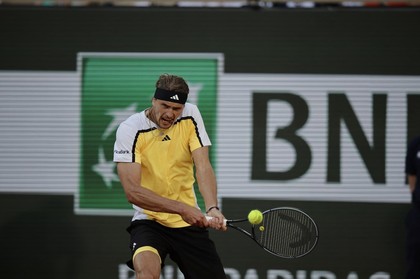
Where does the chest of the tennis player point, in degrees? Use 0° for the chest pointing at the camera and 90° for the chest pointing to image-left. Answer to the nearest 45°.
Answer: approximately 0°

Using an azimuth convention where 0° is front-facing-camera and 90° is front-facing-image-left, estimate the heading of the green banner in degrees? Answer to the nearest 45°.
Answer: approximately 0°

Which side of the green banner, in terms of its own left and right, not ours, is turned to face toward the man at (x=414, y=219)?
left
